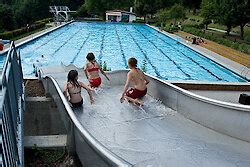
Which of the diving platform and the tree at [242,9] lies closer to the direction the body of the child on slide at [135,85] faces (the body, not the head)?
the diving platform

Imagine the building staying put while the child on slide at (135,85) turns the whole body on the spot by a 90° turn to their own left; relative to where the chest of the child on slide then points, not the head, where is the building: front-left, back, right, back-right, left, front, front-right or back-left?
back-right

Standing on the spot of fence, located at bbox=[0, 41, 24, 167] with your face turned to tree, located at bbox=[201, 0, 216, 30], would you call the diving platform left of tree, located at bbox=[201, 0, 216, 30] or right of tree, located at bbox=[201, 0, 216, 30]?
left

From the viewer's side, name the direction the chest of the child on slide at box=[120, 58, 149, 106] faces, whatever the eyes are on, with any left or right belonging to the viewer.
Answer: facing away from the viewer and to the left of the viewer
